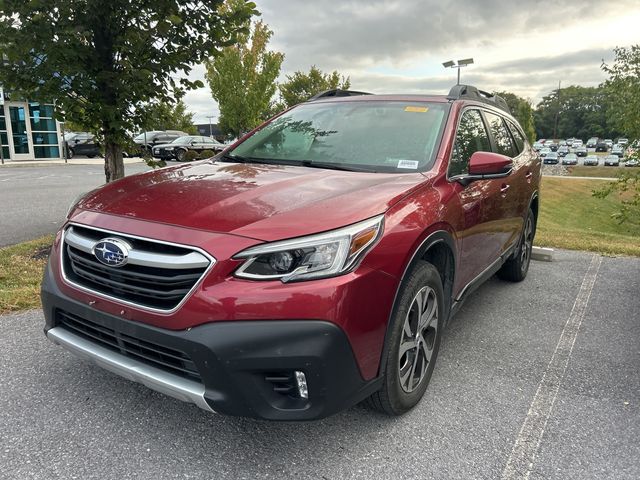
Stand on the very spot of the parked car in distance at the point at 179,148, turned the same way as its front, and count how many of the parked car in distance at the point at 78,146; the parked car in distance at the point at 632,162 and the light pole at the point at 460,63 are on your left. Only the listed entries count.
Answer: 2

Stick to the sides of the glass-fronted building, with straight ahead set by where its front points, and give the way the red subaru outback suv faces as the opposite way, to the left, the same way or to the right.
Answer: to the right

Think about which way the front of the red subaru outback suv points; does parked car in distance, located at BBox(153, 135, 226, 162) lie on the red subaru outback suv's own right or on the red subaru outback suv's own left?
on the red subaru outback suv's own right

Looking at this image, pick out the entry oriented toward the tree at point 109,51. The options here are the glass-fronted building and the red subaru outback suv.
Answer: the glass-fronted building

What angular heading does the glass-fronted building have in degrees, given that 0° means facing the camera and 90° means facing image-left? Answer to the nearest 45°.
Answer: approximately 0°
